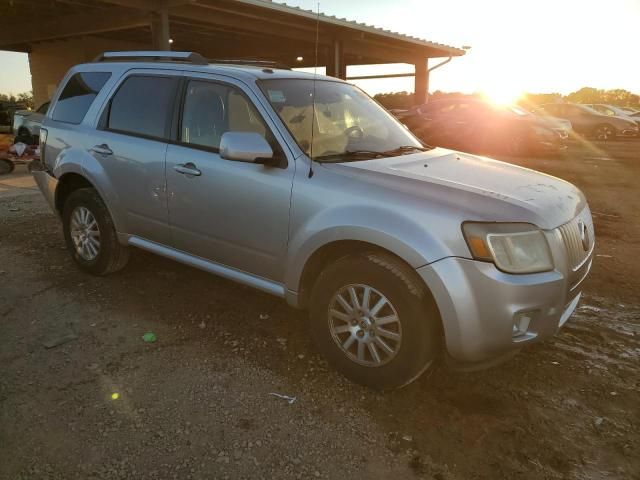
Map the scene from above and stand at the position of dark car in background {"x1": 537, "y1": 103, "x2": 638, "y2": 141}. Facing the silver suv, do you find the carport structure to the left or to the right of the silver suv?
right

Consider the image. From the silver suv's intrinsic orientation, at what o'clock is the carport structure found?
The carport structure is roughly at 7 o'clock from the silver suv.

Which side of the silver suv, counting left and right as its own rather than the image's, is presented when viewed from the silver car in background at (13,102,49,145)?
back

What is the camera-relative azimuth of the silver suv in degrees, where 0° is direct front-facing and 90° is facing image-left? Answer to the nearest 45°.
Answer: approximately 315°

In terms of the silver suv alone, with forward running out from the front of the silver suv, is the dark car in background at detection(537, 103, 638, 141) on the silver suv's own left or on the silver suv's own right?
on the silver suv's own left
